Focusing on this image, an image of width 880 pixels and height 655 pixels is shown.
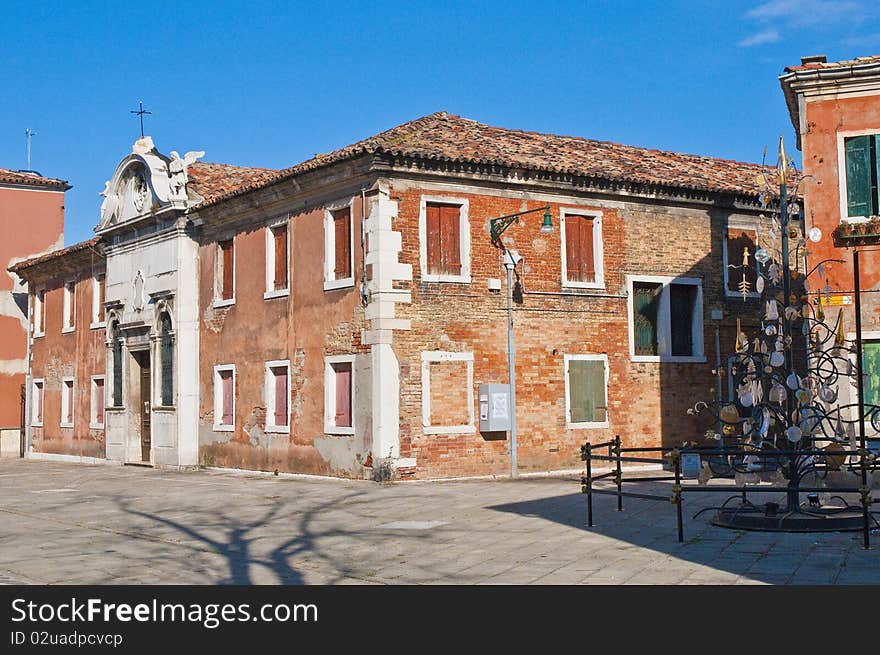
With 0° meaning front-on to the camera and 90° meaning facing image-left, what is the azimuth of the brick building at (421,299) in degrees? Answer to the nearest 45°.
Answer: approximately 45°

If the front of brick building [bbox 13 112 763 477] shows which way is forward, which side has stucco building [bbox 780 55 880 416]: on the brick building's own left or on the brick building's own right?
on the brick building's own left

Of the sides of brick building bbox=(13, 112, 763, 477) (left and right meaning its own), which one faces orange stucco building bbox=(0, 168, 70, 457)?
right
